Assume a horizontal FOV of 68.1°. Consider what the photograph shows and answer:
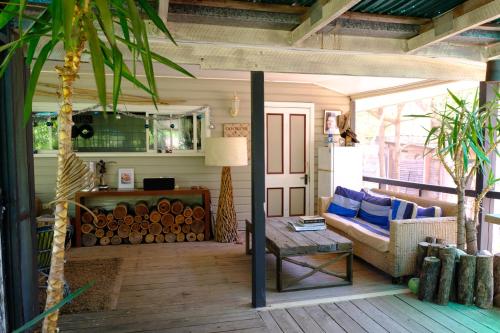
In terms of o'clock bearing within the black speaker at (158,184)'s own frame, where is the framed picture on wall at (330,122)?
The framed picture on wall is roughly at 9 o'clock from the black speaker.

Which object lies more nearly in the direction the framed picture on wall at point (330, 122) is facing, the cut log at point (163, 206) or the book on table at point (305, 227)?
the book on table

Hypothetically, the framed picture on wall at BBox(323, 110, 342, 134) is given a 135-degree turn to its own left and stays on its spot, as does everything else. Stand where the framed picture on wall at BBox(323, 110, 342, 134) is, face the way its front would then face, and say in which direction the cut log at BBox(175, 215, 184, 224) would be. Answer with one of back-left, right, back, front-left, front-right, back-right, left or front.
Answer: back

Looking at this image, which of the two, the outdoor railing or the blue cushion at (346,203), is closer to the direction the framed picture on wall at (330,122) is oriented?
the blue cushion

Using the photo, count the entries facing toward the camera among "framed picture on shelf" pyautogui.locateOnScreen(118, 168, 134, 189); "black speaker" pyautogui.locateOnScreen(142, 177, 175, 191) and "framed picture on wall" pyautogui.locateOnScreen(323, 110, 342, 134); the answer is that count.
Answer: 3

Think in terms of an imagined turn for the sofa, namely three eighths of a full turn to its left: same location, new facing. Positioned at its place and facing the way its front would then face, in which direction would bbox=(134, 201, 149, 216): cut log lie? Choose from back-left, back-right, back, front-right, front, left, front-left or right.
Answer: back

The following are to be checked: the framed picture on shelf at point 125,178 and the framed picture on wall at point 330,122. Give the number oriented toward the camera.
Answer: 2

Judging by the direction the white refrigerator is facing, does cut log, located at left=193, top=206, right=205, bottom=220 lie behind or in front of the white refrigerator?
in front

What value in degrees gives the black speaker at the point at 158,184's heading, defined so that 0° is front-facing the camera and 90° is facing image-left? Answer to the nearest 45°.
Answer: approximately 0°
